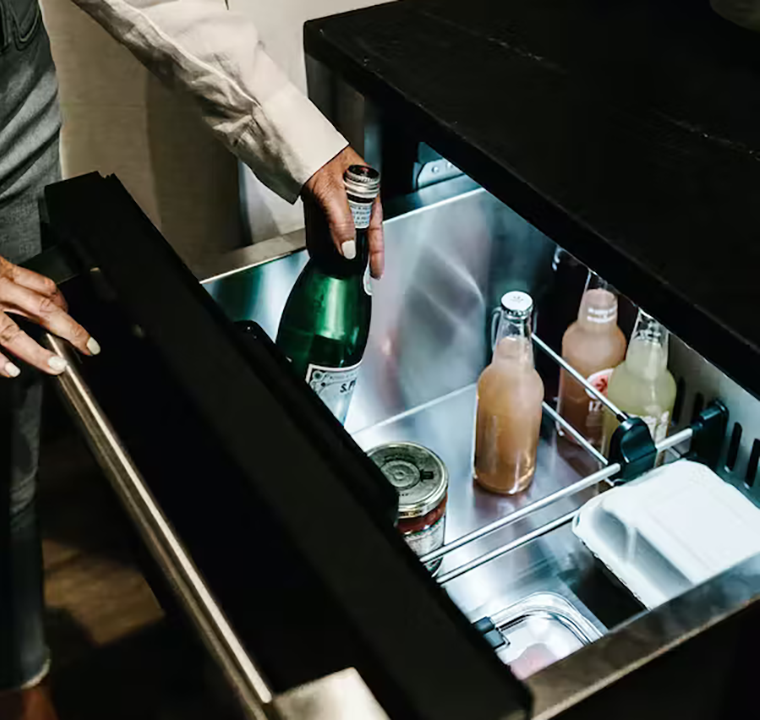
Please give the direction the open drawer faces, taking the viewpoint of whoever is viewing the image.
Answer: facing the viewer and to the left of the viewer

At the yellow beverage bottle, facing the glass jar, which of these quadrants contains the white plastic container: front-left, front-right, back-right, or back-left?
front-left
